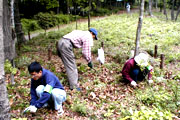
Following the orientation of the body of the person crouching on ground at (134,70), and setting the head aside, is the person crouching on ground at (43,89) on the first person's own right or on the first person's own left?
on the first person's own right

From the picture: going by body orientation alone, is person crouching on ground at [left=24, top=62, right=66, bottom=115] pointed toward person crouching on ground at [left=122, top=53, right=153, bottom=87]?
no

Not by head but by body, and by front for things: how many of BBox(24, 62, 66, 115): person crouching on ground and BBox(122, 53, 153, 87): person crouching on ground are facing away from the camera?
0

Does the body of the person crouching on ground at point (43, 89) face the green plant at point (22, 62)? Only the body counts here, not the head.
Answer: no

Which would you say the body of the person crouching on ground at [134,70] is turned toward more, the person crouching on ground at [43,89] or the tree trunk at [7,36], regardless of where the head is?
the person crouching on ground

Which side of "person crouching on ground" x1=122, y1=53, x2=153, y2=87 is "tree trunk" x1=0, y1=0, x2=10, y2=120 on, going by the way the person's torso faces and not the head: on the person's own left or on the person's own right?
on the person's own right
